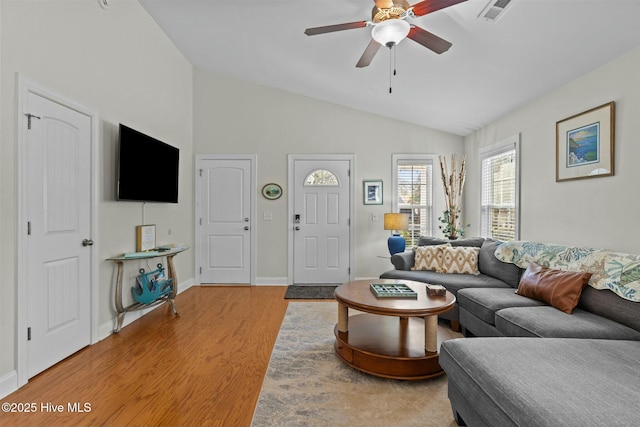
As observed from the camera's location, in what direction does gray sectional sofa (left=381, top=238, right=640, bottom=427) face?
facing the viewer and to the left of the viewer

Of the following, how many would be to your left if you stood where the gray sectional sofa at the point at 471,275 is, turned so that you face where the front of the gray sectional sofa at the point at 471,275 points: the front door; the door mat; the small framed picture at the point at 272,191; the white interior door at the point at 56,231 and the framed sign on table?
0

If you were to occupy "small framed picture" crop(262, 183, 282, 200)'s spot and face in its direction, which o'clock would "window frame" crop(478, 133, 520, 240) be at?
The window frame is roughly at 10 o'clock from the small framed picture.

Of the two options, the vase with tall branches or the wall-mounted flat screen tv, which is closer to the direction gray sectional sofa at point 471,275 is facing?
the wall-mounted flat screen tv

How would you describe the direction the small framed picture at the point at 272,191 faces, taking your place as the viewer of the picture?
facing the viewer

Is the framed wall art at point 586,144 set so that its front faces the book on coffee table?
yes

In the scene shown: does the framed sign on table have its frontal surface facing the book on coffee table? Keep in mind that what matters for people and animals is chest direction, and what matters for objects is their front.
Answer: yes

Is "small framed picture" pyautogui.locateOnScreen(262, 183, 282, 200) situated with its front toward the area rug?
yes

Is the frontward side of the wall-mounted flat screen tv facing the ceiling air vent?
yes

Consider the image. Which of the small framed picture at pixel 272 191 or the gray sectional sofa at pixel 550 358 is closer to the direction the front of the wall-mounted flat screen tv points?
the gray sectional sofa

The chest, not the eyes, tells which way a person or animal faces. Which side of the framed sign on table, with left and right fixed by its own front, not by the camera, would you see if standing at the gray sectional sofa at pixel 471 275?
front

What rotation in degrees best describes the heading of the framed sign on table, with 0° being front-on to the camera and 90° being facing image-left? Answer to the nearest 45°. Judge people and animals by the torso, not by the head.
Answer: approximately 315°

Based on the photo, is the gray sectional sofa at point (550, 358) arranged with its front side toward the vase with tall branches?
no
